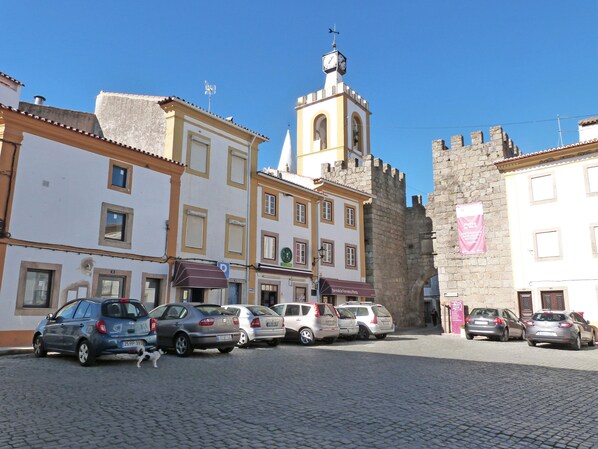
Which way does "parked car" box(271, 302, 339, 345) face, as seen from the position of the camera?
facing away from the viewer and to the left of the viewer

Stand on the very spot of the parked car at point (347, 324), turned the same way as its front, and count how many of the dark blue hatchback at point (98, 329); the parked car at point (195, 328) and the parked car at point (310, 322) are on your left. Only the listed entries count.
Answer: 3

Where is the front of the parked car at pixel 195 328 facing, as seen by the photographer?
facing away from the viewer and to the left of the viewer

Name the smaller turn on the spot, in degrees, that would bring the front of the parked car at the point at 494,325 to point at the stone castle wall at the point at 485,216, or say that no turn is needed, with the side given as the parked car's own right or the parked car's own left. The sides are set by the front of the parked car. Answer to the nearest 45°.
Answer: approximately 45° to the parked car's own left

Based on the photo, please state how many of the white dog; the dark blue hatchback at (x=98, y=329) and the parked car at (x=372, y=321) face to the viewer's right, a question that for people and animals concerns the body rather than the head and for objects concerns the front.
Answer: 1

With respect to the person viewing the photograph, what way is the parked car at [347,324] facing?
facing away from the viewer and to the left of the viewer

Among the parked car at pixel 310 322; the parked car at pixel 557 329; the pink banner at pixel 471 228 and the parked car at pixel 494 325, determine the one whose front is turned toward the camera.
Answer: the pink banner

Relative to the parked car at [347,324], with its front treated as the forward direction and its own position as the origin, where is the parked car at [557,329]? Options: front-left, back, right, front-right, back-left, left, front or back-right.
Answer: back-right

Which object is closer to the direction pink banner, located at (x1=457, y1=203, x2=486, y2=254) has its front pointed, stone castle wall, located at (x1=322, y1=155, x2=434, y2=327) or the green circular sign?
the green circular sign

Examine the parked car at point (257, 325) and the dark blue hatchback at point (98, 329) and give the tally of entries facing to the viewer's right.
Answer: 0

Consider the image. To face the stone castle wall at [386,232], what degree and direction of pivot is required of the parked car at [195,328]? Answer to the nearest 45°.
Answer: approximately 90° to its right

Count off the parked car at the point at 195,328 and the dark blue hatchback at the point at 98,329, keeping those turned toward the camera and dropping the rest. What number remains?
0

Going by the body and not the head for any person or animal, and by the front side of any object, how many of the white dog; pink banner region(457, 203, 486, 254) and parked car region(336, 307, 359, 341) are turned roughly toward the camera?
1

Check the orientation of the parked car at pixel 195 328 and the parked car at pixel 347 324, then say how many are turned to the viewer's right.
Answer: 0
